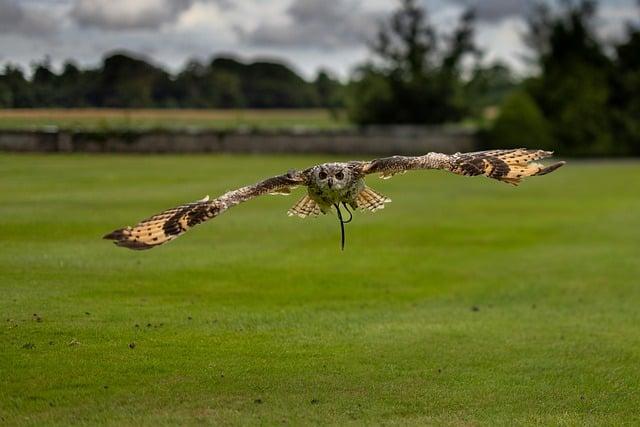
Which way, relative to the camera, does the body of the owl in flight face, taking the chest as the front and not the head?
toward the camera
